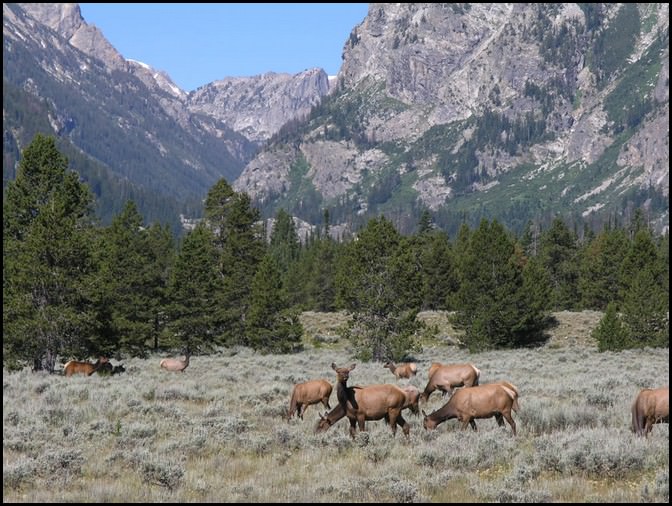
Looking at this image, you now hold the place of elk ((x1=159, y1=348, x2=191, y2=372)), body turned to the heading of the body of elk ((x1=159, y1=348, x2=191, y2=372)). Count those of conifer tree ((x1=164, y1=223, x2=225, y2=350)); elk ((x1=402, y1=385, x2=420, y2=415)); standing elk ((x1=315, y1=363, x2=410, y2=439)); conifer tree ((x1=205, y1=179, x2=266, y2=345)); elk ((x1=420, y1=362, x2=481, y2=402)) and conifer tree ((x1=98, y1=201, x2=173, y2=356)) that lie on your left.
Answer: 3

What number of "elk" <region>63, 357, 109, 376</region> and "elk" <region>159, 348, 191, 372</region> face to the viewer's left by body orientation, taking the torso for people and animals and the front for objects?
0

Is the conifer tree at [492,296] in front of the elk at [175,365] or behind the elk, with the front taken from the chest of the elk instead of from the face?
in front

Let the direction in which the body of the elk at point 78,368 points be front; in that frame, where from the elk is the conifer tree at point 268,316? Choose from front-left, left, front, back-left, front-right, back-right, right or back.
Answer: front-left

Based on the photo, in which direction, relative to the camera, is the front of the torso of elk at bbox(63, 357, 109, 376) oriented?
to the viewer's right

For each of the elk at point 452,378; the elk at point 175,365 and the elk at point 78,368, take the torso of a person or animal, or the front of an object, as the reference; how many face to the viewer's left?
1

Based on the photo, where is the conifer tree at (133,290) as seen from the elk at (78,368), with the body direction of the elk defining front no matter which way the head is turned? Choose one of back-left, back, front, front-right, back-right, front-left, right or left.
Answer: left

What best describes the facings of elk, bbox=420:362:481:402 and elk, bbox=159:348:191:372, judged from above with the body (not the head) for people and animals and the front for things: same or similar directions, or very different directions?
very different directions

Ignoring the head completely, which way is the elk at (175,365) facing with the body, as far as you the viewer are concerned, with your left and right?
facing to the right of the viewer

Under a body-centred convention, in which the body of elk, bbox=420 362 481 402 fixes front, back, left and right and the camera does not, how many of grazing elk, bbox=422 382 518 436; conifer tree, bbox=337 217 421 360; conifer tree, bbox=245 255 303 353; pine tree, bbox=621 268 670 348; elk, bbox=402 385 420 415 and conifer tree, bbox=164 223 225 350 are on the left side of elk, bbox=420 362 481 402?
2

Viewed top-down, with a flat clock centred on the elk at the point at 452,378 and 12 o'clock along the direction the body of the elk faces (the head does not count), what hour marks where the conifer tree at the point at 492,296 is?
The conifer tree is roughly at 3 o'clock from the elk.

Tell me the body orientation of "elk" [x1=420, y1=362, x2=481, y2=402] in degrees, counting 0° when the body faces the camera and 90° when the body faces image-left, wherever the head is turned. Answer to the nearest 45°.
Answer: approximately 90°

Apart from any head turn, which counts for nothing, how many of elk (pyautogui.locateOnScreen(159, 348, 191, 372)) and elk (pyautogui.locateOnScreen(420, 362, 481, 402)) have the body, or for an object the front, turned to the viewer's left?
1
